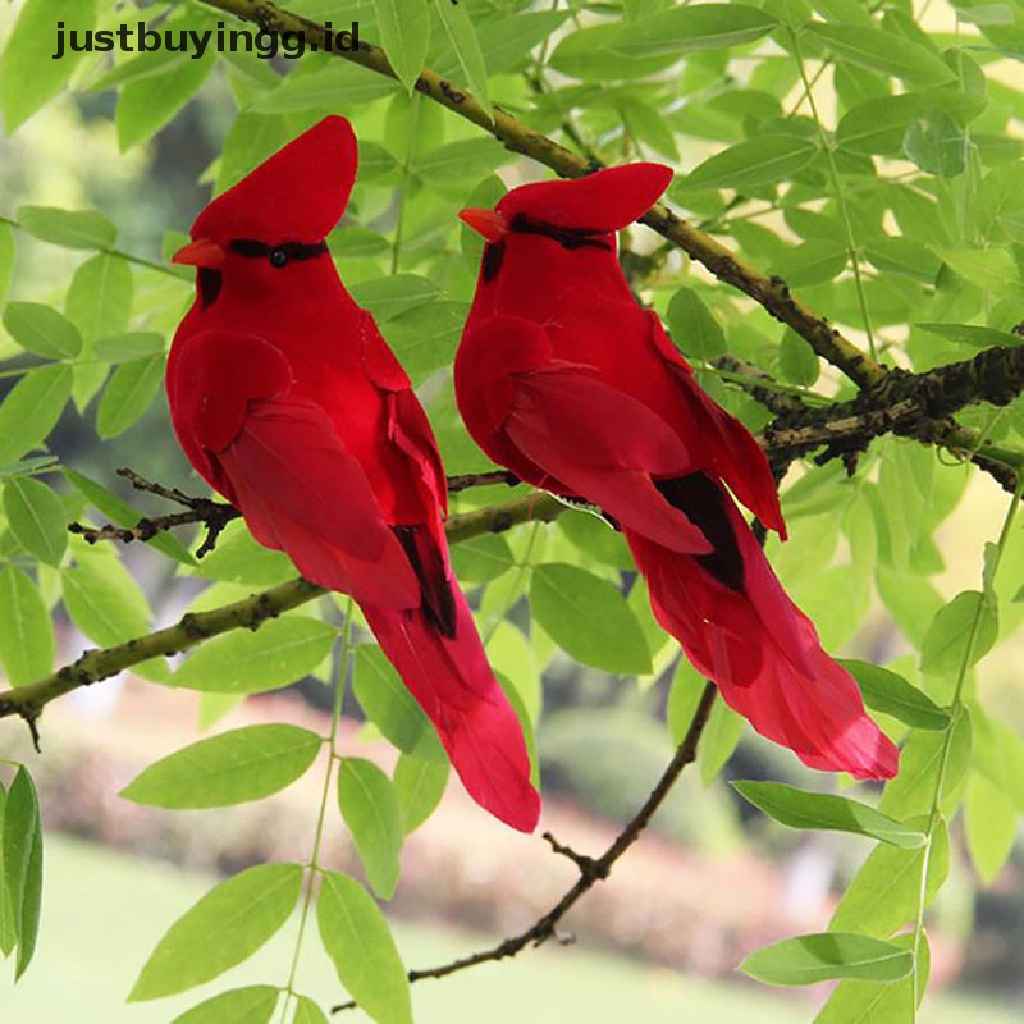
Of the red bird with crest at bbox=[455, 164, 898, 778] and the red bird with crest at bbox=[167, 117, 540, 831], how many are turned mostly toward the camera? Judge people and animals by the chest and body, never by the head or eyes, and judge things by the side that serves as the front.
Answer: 0

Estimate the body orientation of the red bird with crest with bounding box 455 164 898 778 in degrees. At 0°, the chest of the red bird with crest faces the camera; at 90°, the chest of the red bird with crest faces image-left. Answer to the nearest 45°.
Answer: approximately 135°

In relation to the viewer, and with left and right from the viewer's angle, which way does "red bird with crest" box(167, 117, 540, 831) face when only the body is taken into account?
facing away from the viewer and to the left of the viewer
